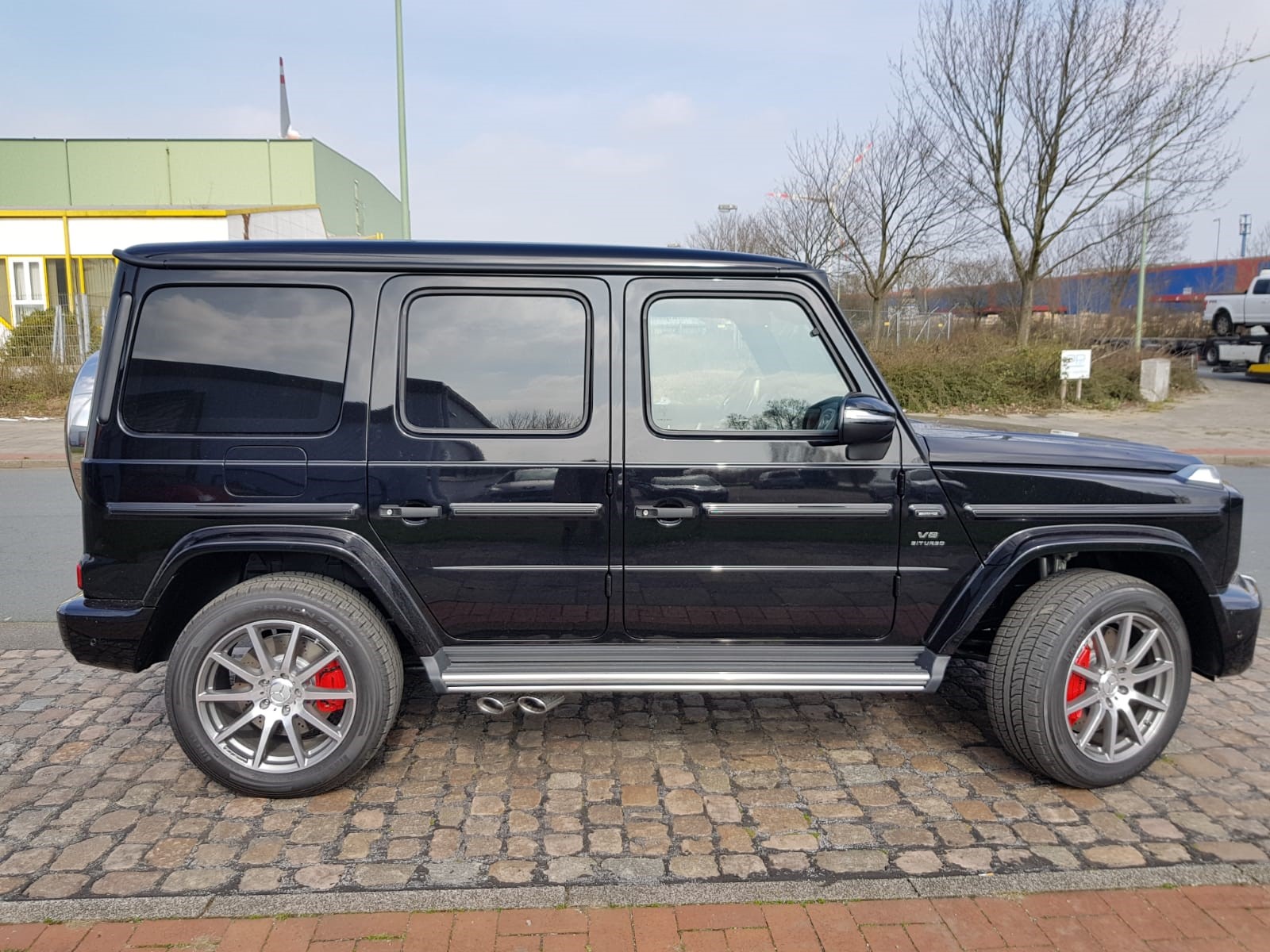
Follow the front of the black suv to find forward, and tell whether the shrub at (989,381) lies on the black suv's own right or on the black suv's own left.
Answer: on the black suv's own left

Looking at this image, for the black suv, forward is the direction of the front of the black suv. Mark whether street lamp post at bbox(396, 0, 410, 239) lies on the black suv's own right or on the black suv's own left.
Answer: on the black suv's own left

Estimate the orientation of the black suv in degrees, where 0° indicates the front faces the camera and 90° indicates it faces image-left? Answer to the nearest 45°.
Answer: approximately 270°

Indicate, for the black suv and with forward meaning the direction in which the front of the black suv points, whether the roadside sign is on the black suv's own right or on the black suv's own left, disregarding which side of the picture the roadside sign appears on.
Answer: on the black suv's own left

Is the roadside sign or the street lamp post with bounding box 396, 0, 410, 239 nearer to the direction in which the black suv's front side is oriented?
the roadside sign

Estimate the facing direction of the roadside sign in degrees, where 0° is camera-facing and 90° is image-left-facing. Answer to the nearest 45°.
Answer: approximately 0°

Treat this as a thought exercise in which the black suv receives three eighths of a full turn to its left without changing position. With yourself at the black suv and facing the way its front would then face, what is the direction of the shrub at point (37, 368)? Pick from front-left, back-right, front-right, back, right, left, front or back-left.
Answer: front

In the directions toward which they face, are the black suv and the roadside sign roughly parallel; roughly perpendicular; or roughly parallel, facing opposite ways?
roughly perpendicular

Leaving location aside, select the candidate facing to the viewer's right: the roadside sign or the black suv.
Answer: the black suv

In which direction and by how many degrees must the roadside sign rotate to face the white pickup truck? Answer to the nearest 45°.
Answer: approximately 180°

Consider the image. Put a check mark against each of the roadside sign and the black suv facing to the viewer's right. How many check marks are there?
1

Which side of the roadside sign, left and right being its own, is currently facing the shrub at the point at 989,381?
right

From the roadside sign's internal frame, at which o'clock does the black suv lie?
The black suv is roughly at 12 o'clock from the roadside sign.

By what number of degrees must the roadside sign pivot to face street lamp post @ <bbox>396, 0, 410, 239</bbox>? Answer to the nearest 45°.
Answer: approximately 45° to its right
